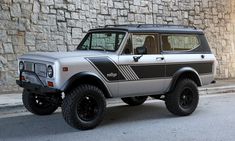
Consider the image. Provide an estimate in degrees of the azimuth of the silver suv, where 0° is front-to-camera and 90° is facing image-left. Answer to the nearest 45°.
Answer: approximately 45°
